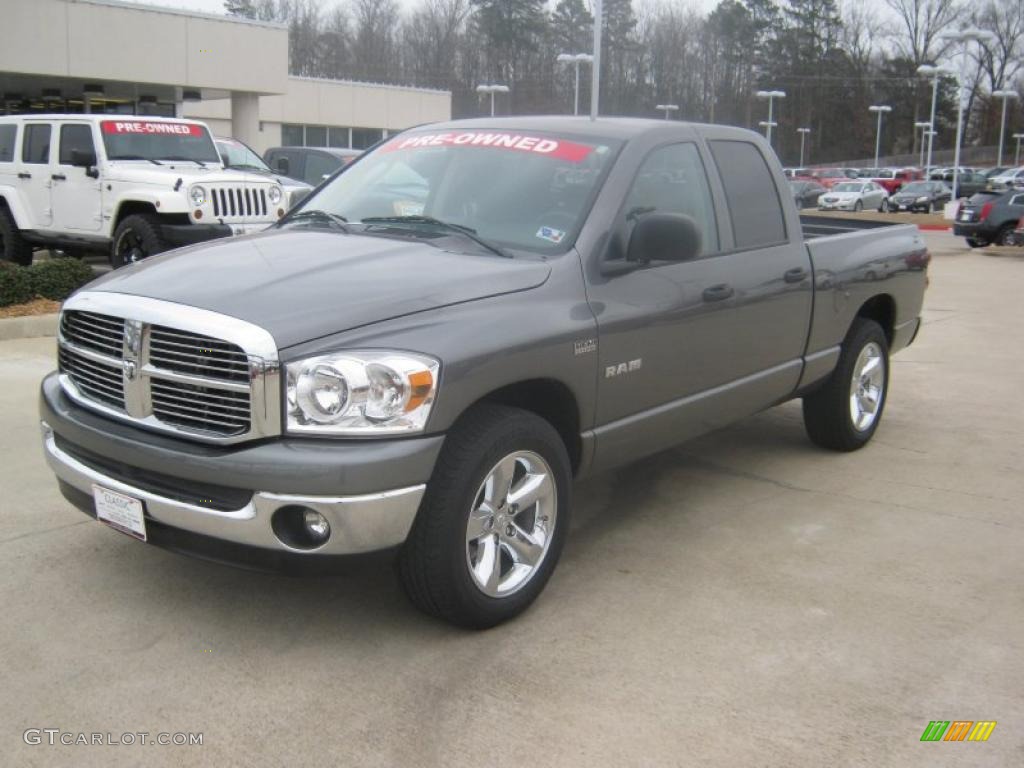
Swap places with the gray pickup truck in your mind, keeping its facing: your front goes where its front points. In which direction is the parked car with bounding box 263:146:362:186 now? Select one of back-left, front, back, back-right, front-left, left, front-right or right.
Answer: back-right

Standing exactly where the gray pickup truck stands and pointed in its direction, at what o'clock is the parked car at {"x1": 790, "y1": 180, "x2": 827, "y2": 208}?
The parked car is roughly at 5 o'clock from the gray pickup truck.

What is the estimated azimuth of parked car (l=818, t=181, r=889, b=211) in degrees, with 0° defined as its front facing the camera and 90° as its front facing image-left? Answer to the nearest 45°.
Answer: approximately 45°

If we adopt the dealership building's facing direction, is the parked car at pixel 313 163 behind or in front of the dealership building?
in front

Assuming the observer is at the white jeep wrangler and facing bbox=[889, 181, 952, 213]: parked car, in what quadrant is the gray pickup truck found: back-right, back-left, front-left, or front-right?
back-right

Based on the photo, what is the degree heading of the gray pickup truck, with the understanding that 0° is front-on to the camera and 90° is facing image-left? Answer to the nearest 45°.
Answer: approximately 45°

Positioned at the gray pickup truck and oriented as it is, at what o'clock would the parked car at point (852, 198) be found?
The parked car is roughly at 5 o'clock from the gray pickup truck.

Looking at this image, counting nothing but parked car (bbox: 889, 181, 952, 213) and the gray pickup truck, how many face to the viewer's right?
0

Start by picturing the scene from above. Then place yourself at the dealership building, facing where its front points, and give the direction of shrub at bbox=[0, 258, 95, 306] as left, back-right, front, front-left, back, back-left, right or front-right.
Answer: front-right

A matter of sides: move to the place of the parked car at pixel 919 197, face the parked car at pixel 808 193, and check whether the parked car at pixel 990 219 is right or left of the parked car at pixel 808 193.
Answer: left
